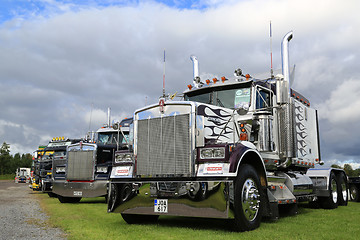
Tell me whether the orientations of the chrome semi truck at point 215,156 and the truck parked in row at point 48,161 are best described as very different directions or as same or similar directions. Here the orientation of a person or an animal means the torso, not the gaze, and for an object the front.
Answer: same or similar directions

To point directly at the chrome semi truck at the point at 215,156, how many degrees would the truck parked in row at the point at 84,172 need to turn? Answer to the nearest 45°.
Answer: approximately 45° to its left

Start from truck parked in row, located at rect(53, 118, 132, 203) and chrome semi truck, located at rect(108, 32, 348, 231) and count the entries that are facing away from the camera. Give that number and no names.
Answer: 0

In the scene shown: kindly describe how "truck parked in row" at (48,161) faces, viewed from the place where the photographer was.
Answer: facing the viewer and to the left of the viewer

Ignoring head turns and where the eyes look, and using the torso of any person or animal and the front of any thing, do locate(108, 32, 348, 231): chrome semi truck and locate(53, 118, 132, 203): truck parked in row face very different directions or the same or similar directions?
same or similar directions

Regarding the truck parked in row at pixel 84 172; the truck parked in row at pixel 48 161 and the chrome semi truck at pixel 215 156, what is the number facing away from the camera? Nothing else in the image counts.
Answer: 0

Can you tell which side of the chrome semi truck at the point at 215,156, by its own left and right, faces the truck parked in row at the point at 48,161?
right

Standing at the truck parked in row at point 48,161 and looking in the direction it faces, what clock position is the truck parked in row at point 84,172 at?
the truck parked in row at point 84,172 is roughly at 10 o'clock from the truck parked in row at point 48,161.

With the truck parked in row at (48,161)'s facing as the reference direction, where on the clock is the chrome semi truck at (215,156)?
The chrome semi truck is roughly at 10 o'clock from the truck parked in row.

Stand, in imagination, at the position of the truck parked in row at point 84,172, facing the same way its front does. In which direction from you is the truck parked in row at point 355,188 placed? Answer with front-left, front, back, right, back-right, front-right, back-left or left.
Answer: back-left

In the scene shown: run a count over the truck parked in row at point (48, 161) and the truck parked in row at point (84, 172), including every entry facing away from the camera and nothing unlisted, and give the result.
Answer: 0

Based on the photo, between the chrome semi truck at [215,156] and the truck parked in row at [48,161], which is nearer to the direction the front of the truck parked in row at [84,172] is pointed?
the chrome semi truck

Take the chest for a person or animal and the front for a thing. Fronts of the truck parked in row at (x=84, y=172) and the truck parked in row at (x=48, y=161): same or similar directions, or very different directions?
same or similar directions

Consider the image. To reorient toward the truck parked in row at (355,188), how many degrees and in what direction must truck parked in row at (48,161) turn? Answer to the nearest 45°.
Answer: approximately 90° to its left

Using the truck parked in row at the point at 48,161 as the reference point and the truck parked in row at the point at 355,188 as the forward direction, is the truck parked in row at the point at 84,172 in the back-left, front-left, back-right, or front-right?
front-right

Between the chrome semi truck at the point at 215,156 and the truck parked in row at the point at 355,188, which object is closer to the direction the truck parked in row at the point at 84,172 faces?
the chrome semi truck
